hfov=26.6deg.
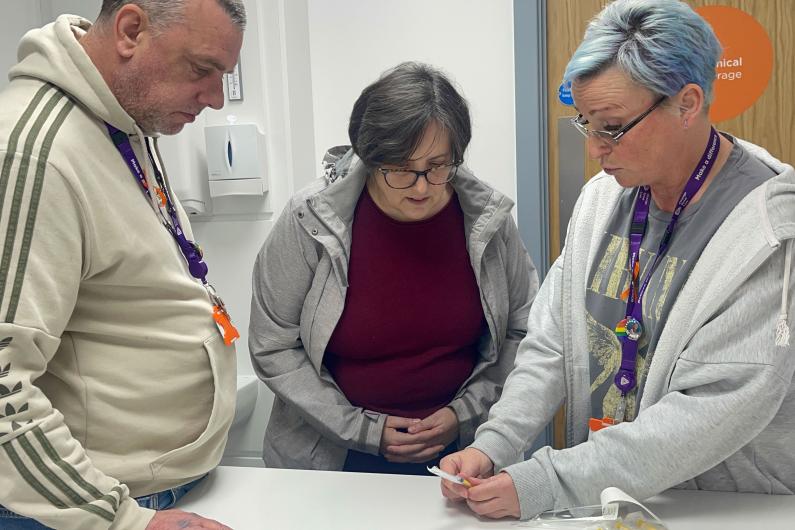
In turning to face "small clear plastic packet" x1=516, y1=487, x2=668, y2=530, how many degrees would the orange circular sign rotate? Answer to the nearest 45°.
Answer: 0° — it already faces it

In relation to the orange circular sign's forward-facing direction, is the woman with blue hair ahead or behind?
ahead

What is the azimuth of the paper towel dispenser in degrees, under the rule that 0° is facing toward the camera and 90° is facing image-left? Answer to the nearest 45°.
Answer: approximately 0°

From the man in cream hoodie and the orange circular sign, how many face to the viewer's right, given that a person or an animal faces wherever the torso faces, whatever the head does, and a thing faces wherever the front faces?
1

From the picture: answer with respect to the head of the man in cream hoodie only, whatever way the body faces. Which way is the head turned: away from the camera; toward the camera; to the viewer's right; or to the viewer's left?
to the viewer's right

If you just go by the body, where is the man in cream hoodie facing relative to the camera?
to the viewer's right

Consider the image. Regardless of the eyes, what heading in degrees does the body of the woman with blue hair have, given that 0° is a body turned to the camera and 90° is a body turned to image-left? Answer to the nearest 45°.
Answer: approximately 45°
